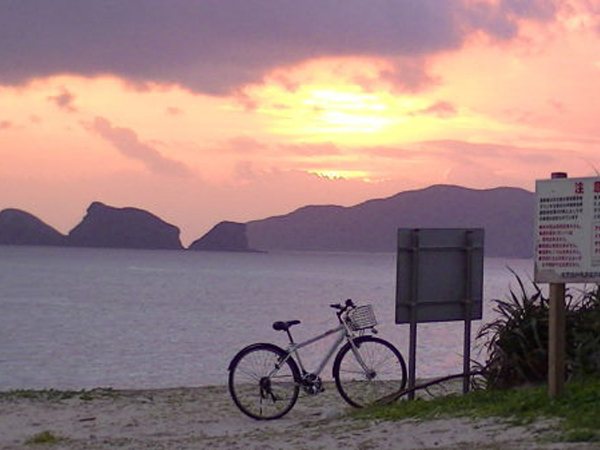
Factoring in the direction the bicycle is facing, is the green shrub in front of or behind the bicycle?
in front

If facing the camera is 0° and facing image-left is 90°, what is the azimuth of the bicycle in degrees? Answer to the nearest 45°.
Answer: approximately 270°

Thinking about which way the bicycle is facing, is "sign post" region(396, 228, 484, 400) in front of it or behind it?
in front

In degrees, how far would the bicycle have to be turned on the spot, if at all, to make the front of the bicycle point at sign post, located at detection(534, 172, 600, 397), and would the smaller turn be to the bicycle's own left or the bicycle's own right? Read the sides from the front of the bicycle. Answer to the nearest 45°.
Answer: approximately 45° to the bicycle's own right
